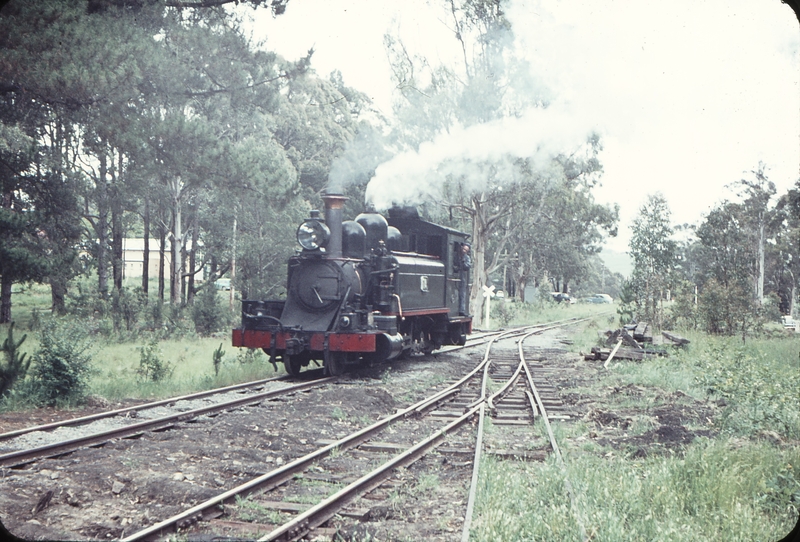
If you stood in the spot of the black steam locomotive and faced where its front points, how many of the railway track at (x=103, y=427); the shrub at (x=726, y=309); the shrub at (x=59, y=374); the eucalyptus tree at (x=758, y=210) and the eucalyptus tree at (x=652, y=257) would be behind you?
3

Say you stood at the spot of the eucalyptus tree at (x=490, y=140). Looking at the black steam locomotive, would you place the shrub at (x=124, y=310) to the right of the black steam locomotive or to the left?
right

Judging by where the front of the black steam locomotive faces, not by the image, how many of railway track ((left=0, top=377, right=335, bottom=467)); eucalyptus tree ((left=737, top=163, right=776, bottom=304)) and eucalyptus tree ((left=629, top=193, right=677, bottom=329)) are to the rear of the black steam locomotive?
2

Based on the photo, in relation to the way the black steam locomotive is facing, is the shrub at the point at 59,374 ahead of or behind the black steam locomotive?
ahead

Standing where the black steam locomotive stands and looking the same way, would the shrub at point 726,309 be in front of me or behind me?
behind

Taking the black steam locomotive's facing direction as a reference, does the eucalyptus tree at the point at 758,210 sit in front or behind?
behind

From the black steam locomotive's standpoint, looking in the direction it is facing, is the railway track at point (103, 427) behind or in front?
in front

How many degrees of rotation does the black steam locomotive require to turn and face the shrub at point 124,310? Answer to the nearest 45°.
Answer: approximately 90° to its right

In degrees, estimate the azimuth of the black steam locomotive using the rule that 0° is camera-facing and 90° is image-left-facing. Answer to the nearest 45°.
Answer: approximately 45°

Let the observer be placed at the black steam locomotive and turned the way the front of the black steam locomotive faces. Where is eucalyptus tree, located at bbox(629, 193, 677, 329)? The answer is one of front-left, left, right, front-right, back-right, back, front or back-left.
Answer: back

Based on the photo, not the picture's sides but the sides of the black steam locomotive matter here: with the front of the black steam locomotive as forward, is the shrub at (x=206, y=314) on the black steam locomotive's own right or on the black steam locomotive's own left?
on the black steam locomotive's own right

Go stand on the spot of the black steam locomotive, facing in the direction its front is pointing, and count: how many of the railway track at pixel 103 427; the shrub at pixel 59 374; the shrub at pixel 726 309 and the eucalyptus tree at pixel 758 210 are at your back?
2
